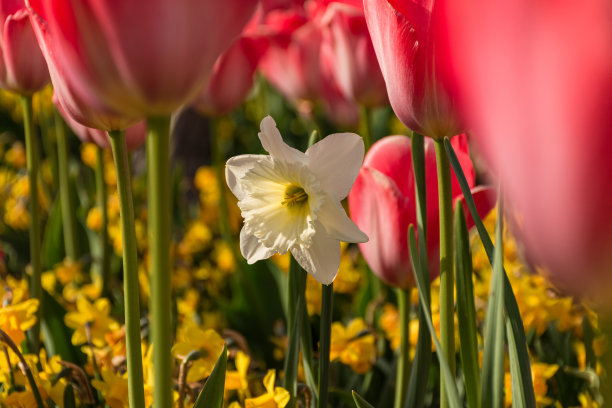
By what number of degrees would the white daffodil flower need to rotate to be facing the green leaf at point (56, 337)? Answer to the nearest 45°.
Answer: approximately 90° to its right

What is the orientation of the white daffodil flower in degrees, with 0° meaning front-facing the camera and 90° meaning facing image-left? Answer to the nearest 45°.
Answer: approximately 45°

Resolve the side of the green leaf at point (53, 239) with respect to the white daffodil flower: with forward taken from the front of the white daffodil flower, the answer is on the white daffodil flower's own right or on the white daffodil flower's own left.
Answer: on the white daffodil flower's own right

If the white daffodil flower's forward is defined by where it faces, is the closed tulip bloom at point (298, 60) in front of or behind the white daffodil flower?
behind

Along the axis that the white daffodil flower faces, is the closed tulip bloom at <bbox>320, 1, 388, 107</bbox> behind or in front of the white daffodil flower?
behind
